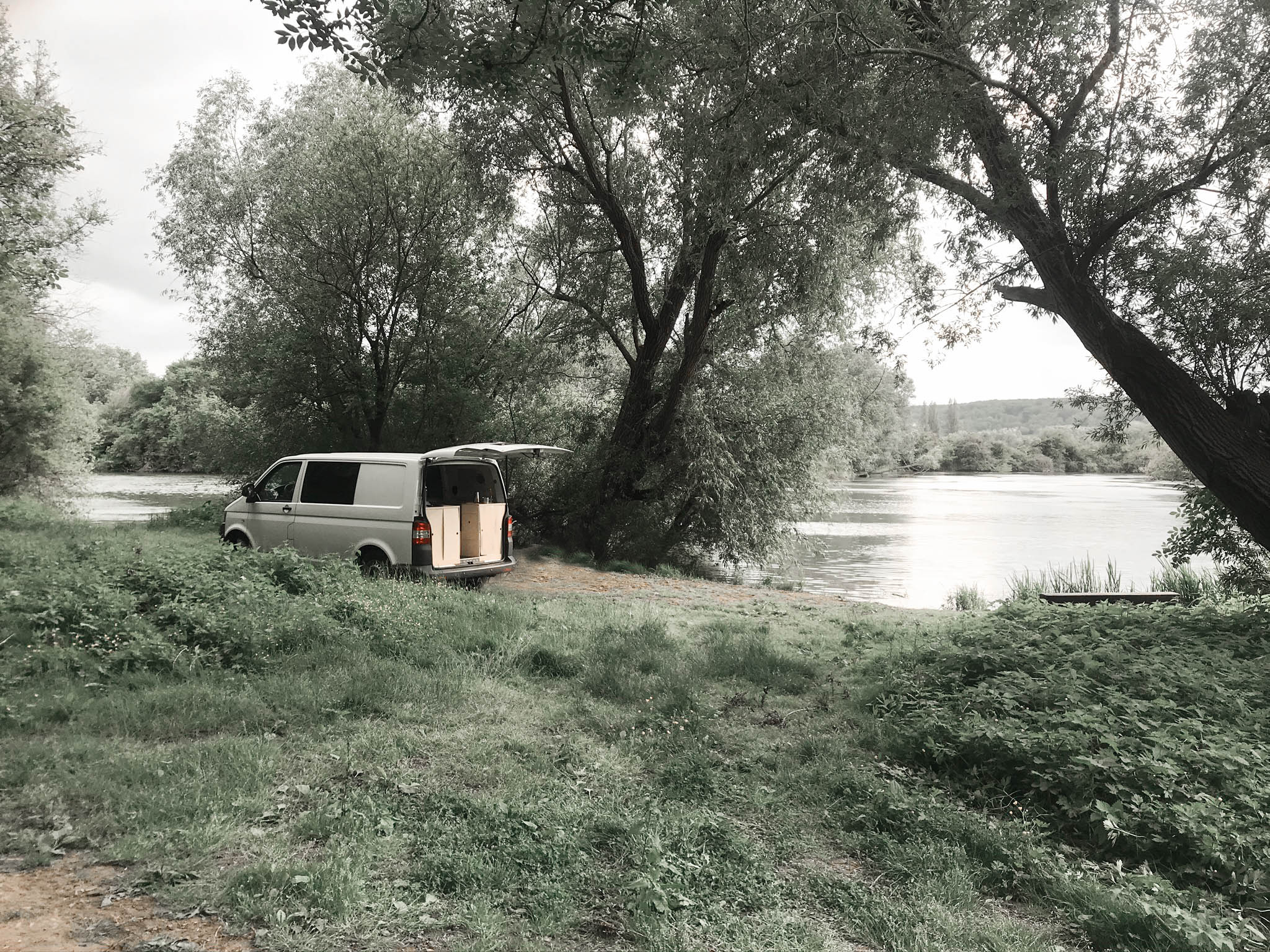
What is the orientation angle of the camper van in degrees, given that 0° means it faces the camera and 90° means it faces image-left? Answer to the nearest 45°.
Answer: approximately 135°

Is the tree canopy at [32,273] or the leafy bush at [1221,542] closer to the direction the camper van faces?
the tree canopy

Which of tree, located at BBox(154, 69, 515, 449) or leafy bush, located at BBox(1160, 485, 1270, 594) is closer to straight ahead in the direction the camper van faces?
the tree

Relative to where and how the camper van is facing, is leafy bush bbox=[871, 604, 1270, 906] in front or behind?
behind

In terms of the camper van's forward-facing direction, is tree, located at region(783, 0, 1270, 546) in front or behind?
behind

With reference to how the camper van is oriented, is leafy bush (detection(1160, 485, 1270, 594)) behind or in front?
behind

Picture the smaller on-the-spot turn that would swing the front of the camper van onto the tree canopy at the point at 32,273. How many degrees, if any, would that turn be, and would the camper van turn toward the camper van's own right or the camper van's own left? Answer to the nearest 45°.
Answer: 0° — it already faces it

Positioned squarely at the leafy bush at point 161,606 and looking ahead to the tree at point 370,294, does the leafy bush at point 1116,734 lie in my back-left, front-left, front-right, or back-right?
back-right

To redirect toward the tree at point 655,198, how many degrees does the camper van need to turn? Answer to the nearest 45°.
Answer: approximately 90° to its right

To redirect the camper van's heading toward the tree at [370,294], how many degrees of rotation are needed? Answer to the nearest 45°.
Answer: approximately 45° to its right

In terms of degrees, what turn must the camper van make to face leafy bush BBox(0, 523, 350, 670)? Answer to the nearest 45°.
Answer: approximately 90° to its left
